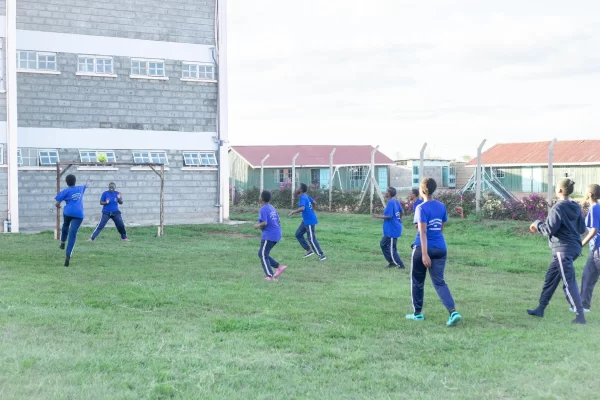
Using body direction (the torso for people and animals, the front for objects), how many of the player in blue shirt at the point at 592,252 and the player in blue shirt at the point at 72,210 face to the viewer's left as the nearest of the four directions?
1

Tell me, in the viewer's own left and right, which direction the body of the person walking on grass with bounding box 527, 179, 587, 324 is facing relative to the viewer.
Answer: facing away from the viewer and to the left of the viewer

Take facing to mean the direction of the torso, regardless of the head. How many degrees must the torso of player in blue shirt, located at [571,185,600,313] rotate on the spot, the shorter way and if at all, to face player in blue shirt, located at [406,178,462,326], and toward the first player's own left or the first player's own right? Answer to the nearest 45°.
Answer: approximately 45° to the first player's own left

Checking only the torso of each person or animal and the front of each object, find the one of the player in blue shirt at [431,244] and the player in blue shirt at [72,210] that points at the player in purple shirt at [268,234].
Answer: the player in blue shirt at [431,244]

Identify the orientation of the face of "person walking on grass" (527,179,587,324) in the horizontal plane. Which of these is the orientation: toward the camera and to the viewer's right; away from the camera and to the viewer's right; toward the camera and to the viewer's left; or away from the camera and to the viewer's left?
away from the camera and to the viewer's left

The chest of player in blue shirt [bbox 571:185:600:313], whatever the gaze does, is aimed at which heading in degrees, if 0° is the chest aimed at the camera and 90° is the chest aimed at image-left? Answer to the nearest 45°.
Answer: approximately 90°

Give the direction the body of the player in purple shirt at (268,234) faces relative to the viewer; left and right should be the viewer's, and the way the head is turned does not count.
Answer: facing away from the viewer and to the left of the viewer

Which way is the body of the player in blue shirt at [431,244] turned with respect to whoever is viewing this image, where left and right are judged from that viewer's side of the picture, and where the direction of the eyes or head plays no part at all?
facing away from the viewer and to the left of the viewer
